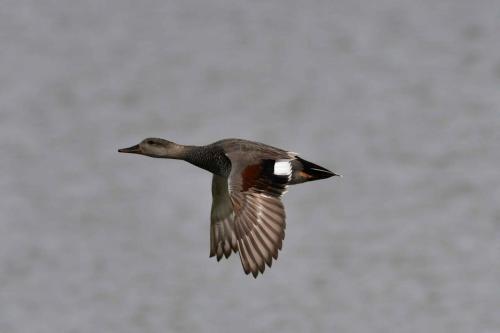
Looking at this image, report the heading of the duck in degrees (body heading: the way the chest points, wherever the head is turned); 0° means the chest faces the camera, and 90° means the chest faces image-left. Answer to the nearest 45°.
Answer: approximately 90°
